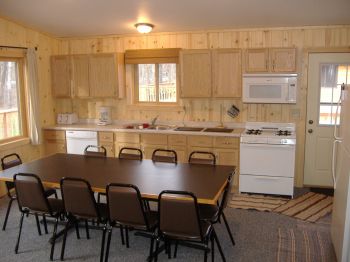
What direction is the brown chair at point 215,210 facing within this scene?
to the viewer's left

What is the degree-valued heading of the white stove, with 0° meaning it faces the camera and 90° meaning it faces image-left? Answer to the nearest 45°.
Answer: approximately 0°

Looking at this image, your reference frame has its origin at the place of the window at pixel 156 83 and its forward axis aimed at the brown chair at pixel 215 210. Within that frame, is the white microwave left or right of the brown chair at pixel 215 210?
left

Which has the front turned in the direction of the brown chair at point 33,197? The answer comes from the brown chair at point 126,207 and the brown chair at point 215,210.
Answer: the brown chair at point 215,210

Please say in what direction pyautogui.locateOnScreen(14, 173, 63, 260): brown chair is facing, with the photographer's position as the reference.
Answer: facing away from the viewer and to the right of the viewer

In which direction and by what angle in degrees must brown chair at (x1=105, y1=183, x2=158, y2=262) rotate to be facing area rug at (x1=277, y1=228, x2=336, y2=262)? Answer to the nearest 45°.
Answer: approximately 45° to its right

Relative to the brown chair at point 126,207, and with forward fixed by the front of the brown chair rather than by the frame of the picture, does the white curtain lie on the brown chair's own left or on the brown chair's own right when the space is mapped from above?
on the brown chair's own left

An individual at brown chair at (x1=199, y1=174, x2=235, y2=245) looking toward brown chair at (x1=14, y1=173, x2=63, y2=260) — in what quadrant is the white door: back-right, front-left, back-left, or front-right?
back-right

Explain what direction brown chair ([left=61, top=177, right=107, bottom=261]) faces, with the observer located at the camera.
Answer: facing away from the viewer and to the right of the viewer

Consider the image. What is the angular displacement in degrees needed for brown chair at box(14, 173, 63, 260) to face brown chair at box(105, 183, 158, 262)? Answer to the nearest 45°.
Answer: approximately 90° to its right
